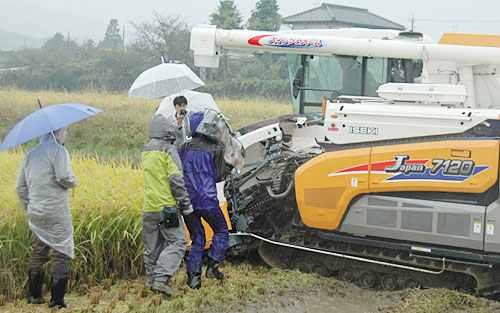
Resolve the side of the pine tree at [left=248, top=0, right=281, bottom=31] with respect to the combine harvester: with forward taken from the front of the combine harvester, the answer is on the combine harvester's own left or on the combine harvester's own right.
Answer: on the combine harvester's own right

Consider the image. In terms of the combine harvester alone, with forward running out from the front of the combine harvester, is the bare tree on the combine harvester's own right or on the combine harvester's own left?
on the combine harvester's own right

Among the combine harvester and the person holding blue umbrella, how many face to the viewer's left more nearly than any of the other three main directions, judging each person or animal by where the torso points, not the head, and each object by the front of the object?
1

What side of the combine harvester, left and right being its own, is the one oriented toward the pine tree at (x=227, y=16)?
right

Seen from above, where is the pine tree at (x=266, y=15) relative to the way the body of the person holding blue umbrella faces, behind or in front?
in front

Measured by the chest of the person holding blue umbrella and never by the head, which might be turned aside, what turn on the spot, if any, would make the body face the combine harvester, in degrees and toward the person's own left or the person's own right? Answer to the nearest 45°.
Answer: approximately 45° to the person's own right

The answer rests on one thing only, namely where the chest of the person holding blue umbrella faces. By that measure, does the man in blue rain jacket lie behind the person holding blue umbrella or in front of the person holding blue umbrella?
in front

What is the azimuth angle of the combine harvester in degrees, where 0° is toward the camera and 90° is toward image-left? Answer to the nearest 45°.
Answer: approximately 90°

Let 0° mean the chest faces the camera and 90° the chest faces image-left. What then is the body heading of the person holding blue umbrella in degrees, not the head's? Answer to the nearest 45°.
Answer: approximately 225°
